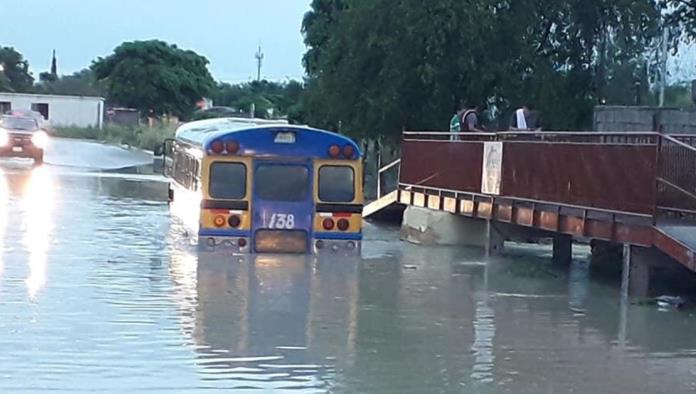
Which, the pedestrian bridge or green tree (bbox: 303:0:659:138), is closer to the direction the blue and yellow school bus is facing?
the green tree

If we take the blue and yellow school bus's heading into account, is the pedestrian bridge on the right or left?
on its right

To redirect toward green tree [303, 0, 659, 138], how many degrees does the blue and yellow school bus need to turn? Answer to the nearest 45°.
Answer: approximately 45° to its right

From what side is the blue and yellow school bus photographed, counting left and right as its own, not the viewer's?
back

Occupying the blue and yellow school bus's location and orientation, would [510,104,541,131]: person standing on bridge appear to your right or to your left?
on your right

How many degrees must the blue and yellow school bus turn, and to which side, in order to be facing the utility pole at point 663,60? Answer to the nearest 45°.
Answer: approximately 45° to its right

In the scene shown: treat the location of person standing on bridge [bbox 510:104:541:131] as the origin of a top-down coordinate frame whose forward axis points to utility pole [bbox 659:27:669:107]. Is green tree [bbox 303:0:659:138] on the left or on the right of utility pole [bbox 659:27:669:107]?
left
